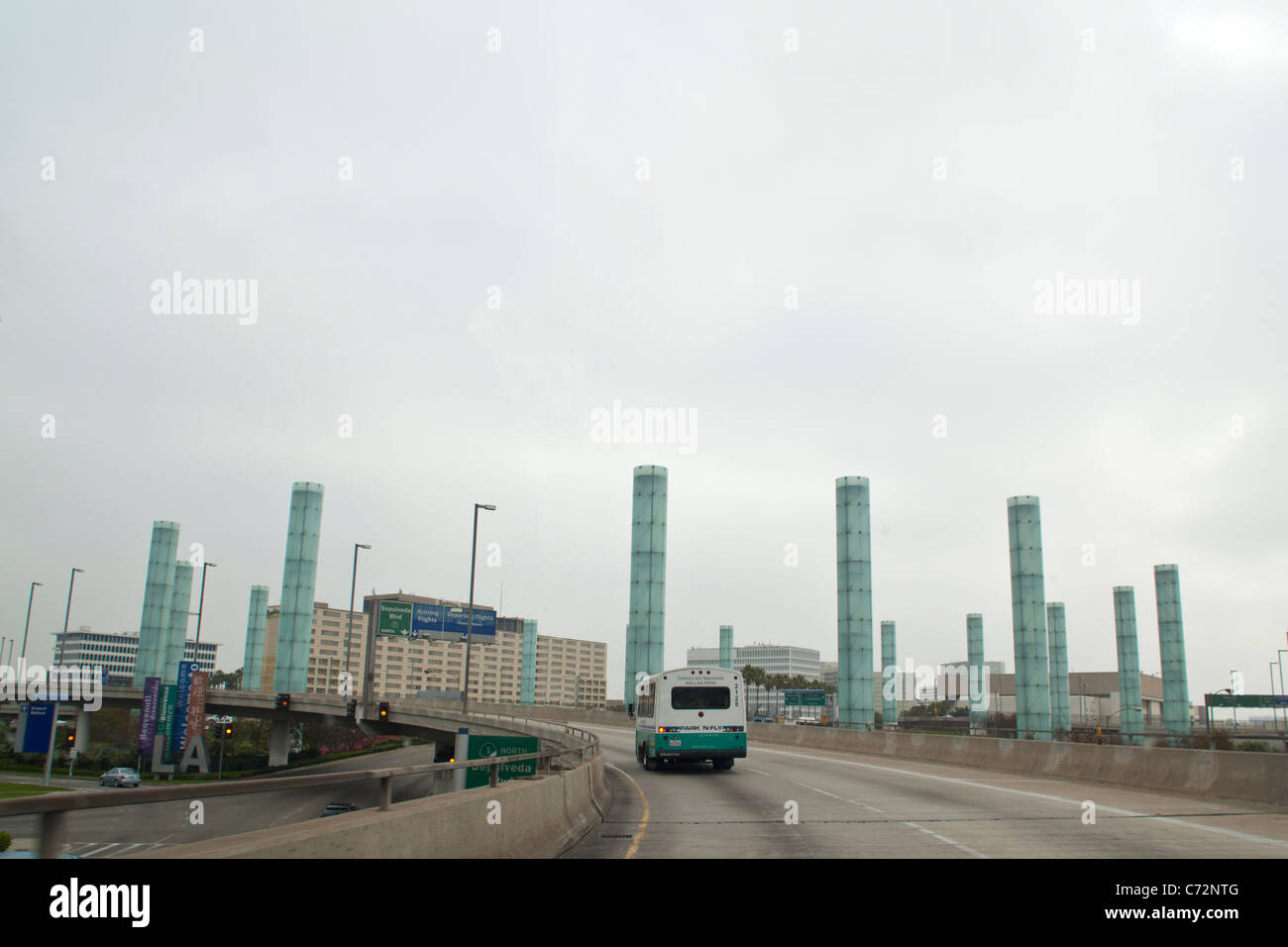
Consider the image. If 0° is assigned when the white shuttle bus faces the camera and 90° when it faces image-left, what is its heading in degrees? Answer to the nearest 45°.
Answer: approximately 180°

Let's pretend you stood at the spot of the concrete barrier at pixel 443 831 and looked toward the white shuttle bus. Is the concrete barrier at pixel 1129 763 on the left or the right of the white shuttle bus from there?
right

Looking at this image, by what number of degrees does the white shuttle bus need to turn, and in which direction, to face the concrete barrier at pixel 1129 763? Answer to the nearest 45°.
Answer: approximately 135° to its right

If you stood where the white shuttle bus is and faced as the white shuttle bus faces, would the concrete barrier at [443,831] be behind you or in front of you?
behind
